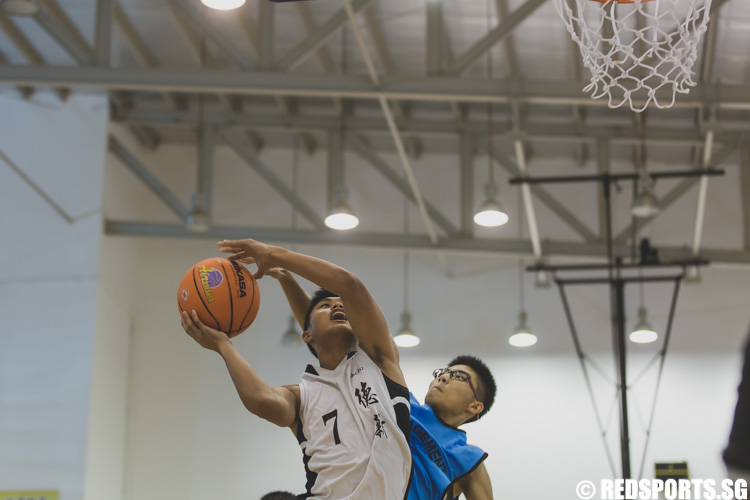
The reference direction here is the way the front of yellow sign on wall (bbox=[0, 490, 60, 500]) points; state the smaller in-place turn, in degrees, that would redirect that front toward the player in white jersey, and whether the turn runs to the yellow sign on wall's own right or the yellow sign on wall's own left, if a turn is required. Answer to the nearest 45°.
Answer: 0° — it already faces them

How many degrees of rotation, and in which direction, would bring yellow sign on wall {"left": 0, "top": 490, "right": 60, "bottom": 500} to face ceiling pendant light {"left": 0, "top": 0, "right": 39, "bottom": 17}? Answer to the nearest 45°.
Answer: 0° — it already faces it

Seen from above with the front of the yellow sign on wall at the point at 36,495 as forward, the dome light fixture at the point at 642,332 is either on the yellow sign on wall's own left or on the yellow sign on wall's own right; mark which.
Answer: on the yellow sign on wall's own left

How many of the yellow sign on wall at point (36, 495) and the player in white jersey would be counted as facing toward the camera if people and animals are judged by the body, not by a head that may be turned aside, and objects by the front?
2

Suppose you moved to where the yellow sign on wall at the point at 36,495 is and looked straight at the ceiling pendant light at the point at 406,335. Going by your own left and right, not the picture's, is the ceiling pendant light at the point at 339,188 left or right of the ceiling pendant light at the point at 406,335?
right

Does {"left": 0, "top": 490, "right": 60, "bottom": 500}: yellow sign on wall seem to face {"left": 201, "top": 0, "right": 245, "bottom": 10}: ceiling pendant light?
yes

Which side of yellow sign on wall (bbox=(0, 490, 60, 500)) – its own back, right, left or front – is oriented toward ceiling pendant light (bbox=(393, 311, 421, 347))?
left

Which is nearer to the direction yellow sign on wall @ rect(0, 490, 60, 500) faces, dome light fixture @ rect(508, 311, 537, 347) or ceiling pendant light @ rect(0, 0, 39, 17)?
the ceiling pendant light

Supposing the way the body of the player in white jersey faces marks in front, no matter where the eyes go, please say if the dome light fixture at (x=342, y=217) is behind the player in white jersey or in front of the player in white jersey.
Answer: behind

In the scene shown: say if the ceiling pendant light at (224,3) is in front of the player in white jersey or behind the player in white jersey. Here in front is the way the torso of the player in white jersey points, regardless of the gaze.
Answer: behind

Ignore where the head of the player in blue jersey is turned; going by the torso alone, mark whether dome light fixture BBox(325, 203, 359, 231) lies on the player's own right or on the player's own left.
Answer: on the player's own right

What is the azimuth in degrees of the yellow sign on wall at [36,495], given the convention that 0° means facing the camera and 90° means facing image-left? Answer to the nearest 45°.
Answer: approximately 0°
